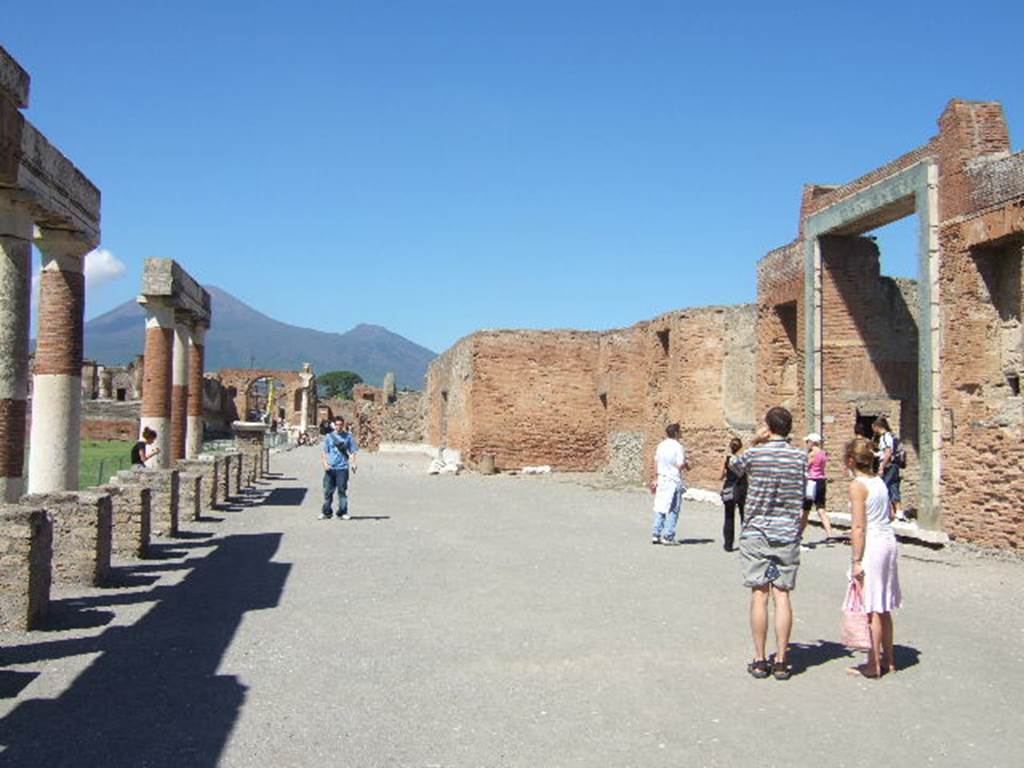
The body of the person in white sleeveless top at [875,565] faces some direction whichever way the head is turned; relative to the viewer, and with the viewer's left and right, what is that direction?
facing away from the viewer and to the left of the viewer

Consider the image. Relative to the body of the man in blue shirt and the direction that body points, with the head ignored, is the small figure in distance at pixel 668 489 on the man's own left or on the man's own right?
on the man's own left

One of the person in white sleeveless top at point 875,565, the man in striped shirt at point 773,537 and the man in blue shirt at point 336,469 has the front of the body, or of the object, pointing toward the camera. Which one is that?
the man in blue shirt

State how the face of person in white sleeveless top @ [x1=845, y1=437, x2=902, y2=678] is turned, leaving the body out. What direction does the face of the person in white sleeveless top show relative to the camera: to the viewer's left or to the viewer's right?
to the viewer's left

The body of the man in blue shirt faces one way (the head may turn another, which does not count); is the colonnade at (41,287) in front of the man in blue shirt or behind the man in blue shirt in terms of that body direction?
in front

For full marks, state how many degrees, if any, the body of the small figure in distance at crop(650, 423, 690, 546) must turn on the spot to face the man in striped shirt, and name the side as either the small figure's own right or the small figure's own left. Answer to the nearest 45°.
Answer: approximately 135° to the small figure's own right

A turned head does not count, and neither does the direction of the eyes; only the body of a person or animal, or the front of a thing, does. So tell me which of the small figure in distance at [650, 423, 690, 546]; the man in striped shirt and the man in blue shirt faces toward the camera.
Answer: the man in blue shirt

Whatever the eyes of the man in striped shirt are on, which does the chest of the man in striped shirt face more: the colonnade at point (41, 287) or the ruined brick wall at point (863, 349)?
the ruined brick wall

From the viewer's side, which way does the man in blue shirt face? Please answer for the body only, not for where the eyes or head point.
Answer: toward the camera

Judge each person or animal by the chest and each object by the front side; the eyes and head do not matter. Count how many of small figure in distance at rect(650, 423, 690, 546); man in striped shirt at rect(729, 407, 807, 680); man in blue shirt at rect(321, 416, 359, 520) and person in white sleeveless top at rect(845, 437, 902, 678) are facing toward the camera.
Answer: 1

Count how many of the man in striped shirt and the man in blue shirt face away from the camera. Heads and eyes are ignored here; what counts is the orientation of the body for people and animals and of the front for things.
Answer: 1

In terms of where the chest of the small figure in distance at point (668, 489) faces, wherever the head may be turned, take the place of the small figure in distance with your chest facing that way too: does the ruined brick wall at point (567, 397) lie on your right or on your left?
on your left

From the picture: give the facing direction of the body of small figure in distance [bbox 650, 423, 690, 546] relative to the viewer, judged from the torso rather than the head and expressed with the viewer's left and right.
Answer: facing away from the viewer and to the right of the viewer

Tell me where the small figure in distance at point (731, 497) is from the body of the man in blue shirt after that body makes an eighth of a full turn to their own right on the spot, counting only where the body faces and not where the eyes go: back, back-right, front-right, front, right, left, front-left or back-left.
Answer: left

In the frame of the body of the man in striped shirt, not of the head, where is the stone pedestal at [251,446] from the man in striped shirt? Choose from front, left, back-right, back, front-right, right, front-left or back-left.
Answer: front-left

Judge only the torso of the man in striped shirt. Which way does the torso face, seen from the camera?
away from the camera

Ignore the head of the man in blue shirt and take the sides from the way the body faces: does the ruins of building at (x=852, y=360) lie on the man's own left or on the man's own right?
on the man's own left
